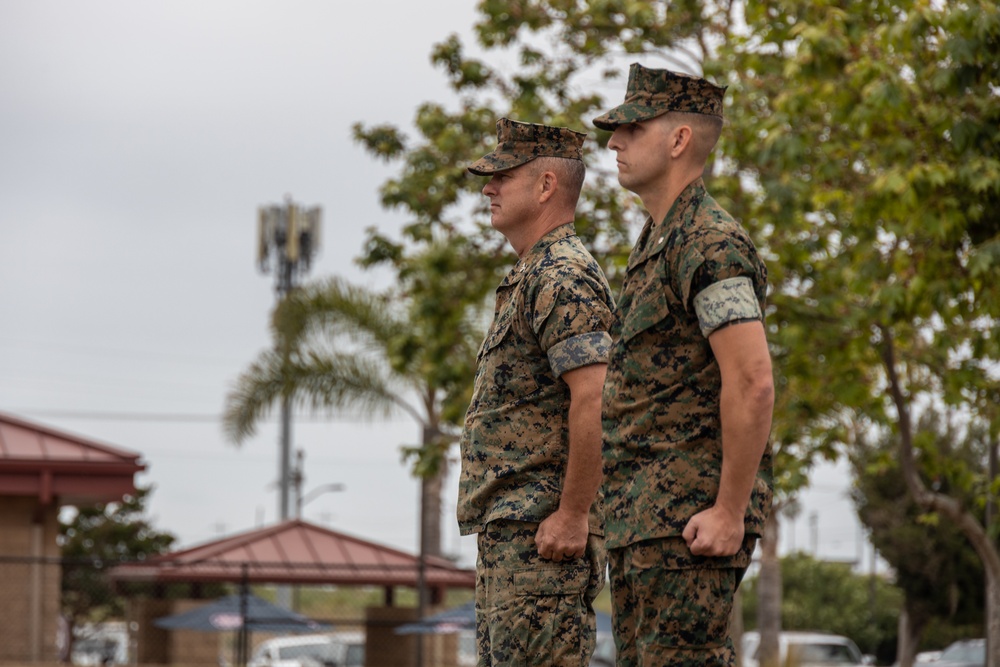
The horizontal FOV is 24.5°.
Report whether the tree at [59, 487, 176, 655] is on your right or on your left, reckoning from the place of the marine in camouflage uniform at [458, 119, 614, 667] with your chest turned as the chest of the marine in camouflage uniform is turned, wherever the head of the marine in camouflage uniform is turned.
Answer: on your right

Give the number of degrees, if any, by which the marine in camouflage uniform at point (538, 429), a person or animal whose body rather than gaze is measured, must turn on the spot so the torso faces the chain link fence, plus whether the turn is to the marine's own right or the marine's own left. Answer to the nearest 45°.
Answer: approximately 90° to the marine's own right

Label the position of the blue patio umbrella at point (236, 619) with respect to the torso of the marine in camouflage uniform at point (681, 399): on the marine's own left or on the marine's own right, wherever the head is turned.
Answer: on the marine's own right

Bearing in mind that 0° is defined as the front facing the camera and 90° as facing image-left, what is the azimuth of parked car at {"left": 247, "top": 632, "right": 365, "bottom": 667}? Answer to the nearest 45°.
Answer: approximately 90°

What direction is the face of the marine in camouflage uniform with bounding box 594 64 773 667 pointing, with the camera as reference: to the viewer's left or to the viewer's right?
to the viewer's left

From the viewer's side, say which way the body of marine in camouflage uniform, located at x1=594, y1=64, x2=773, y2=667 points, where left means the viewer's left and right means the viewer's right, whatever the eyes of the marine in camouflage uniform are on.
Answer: facing to the left of the viewer

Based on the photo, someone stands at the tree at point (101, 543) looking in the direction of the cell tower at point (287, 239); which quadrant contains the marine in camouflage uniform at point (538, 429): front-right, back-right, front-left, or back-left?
back-right

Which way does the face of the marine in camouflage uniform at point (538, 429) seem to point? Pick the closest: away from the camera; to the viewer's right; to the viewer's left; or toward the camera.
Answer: to the viewer's left

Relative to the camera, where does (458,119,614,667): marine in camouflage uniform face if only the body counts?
to the viewer's left
